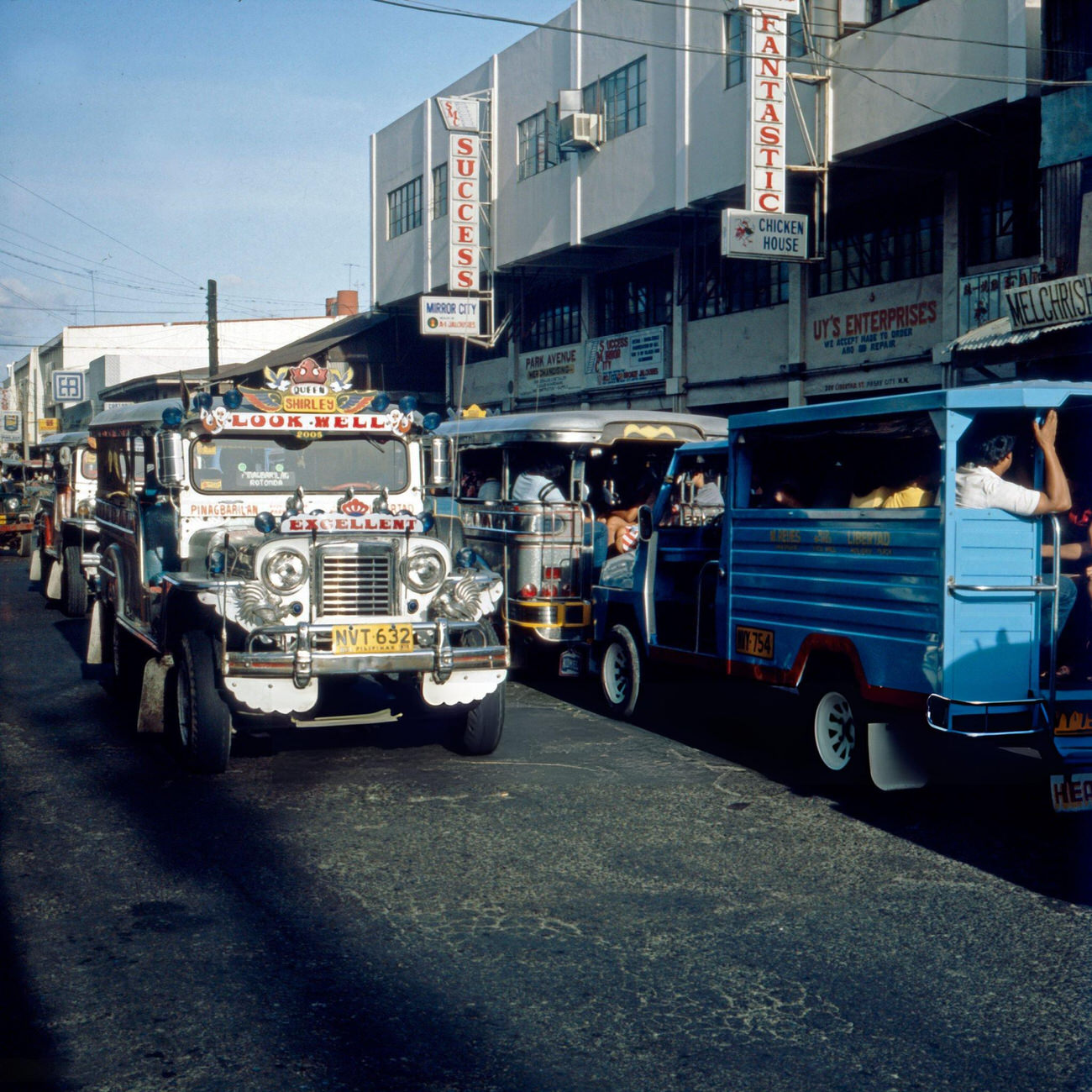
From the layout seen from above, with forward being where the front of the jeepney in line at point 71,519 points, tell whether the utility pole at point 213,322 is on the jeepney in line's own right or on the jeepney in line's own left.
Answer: on the jeepney in line's own left

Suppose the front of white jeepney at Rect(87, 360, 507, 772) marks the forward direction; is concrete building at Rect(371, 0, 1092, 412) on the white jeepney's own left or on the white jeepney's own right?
on the white jeepney's own left

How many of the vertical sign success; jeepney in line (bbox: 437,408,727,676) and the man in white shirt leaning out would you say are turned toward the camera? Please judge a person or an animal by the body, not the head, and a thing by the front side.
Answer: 1

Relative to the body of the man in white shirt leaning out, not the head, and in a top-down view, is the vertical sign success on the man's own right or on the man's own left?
on the man's own left

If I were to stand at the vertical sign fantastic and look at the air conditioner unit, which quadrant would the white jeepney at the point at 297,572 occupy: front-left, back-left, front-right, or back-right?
back-left

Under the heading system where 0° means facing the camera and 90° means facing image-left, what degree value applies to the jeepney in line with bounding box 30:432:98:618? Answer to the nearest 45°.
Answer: approximately 315°

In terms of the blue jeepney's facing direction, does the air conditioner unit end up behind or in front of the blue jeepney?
in front

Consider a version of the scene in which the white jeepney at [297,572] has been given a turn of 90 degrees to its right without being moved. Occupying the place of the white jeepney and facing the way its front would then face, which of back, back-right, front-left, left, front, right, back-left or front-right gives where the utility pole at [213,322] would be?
back-right

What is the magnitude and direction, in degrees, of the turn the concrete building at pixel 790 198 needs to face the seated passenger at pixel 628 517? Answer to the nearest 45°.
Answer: approximately 45° to its left

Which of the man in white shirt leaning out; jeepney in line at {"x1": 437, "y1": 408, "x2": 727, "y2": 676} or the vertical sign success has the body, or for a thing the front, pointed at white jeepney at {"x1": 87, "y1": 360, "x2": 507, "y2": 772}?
the vertical sign success

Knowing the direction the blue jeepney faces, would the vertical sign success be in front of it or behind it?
in front

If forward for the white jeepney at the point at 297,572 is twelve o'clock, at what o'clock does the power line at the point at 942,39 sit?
The power line is roughly at 9 o'clock from the white jeepney.

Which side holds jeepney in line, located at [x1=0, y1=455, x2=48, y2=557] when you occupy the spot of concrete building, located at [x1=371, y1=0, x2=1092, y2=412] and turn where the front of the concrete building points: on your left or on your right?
on your right

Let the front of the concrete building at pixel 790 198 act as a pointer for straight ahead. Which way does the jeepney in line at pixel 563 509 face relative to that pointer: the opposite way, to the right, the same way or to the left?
to the right

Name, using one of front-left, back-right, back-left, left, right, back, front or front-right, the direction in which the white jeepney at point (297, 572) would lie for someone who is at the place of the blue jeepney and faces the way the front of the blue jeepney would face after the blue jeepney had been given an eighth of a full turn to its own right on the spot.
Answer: left

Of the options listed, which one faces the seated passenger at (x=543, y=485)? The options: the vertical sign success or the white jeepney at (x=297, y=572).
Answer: the vertical sign success
